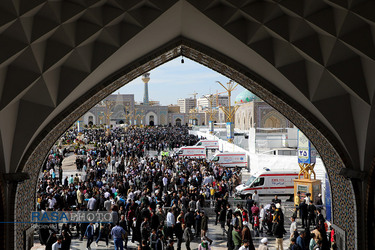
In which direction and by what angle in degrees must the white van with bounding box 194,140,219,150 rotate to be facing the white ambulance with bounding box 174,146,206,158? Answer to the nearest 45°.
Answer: approximately 90° to its left

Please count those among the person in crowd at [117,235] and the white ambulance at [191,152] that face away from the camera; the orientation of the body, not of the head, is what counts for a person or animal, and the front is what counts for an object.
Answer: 1

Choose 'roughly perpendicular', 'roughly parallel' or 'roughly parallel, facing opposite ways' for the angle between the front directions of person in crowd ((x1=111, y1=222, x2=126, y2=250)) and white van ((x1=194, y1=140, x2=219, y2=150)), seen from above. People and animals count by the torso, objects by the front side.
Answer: roughly perpendicular

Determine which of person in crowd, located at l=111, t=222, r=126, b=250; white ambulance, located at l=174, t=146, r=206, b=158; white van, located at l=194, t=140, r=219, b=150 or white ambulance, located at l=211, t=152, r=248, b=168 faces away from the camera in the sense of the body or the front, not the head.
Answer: the person in crowd

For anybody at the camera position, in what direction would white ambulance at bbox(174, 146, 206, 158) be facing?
facing to the left of the viewer

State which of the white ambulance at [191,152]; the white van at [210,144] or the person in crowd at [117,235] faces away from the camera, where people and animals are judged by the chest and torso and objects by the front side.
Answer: the person in crowd

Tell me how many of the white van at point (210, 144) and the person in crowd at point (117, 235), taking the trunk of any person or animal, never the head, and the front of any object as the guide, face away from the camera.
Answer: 1

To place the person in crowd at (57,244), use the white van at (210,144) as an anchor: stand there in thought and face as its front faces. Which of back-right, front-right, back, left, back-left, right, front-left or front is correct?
left

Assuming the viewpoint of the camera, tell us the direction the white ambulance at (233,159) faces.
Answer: facing to the left of the viewer

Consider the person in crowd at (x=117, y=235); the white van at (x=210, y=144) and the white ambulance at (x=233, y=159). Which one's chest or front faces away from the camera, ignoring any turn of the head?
the person in crowd

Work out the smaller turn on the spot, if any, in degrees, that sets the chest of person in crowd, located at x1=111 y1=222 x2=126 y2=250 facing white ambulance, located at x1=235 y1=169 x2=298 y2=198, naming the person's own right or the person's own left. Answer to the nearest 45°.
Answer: approximately 45° to the person's own right

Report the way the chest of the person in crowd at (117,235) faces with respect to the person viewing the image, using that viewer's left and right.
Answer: facing away from the viewer
